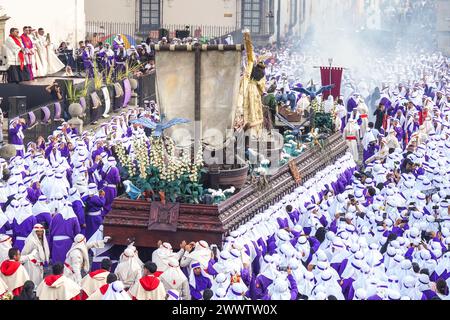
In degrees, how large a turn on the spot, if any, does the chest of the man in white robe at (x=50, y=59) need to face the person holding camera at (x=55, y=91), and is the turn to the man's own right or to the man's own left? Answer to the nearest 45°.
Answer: approximately 45° to the man's own right

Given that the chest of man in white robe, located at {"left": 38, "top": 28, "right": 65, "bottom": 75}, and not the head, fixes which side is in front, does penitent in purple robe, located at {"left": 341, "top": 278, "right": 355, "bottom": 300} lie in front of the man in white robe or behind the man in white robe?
in front

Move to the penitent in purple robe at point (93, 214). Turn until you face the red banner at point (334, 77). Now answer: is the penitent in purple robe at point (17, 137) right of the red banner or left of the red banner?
left

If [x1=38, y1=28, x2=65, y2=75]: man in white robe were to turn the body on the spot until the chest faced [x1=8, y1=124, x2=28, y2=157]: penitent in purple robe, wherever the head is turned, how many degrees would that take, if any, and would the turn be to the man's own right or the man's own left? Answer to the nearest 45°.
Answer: approximately 45° to the man's own right

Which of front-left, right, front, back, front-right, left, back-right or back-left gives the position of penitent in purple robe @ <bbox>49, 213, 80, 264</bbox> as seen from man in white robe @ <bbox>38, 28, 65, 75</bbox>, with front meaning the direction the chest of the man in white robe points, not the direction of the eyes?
front-right

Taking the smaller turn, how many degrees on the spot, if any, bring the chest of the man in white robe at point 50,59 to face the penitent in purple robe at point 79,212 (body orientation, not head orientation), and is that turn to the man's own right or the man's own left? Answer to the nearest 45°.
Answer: approximately 45° to the man's own right

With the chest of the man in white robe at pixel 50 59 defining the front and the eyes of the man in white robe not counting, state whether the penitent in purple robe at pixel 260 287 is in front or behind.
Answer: in front

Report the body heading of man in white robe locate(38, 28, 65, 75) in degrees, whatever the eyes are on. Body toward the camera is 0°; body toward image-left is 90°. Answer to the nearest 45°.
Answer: approximately 315°
